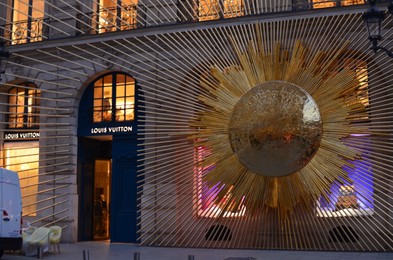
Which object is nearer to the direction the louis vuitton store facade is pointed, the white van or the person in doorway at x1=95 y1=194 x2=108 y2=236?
the white van

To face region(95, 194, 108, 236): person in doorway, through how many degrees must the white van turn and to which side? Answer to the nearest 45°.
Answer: approximately 135° to its right

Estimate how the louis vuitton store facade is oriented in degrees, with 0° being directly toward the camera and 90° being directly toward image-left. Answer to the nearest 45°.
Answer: approximately 0°

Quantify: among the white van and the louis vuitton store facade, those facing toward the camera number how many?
1

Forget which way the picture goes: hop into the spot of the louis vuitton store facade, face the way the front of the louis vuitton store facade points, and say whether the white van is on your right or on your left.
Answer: on your right
